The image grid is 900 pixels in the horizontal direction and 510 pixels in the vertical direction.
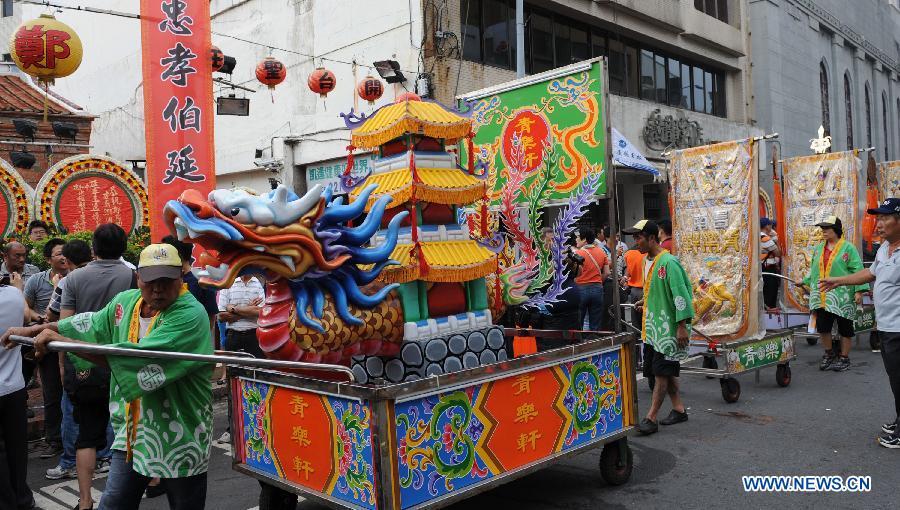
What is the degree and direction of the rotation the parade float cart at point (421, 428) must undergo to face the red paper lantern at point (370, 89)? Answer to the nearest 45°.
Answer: approximately 135° to its right

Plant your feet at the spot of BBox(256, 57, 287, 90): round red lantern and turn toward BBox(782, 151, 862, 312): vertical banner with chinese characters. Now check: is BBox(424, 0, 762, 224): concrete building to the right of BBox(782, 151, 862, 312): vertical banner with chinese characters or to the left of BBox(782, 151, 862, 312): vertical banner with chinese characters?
left

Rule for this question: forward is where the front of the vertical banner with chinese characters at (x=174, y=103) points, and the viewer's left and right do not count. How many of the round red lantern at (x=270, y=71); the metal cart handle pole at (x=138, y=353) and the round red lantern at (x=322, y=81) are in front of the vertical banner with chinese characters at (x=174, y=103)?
1

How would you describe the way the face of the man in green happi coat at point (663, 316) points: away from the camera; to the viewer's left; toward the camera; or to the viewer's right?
to the viewer's left

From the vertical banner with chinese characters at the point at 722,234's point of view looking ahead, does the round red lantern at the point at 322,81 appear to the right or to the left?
on its right

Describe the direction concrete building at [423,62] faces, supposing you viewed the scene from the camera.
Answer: facing the viewer and to the right of the viewer

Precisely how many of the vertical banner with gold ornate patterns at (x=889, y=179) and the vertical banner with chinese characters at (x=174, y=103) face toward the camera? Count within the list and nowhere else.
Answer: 2

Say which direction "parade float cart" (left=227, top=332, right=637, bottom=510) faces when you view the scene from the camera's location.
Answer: facing the viewer and to the left of the viewer

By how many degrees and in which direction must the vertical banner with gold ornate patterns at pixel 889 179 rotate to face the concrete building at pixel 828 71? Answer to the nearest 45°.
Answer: approximately 180°

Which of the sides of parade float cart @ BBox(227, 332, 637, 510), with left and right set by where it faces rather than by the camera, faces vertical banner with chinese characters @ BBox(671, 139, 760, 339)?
back
